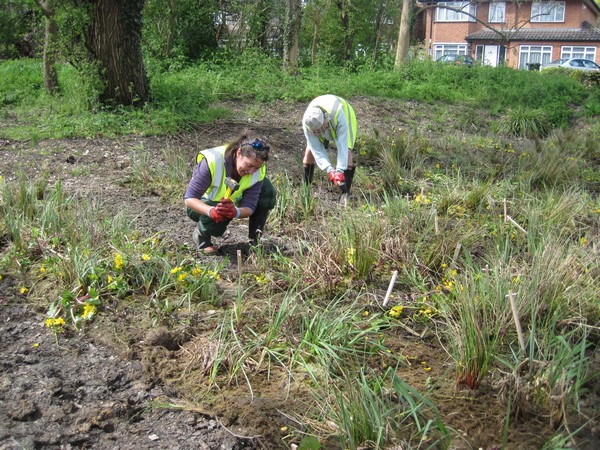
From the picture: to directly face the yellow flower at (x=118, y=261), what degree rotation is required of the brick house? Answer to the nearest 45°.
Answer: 0° — it already faces it

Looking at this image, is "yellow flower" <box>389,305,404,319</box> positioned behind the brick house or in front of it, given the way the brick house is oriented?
in front

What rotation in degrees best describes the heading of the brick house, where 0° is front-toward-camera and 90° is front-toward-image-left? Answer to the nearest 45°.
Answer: approximately 0°

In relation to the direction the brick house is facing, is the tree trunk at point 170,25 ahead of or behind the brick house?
ahead

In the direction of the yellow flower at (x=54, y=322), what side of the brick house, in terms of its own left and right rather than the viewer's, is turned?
front

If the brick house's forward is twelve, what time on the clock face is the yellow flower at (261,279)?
The yellow flower is roughly at 12 o'clock from the brick house.

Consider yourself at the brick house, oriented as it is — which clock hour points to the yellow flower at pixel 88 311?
The yellow flower is roughly at 12 o'clock from the brick house.

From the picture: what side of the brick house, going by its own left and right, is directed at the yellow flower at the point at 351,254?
front

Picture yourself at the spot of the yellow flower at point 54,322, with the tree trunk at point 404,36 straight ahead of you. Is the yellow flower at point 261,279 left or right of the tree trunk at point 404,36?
right
